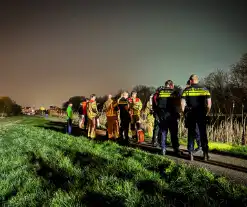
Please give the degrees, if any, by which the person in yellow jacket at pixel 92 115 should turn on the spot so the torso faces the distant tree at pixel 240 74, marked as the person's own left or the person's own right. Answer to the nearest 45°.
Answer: approximately 90° to the person's own left

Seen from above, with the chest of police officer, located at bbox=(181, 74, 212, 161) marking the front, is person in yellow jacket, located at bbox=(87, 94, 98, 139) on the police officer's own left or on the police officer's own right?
on the police officer's own left

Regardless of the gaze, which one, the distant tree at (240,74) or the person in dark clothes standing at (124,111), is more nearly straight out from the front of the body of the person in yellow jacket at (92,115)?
the person in dark clothes standing

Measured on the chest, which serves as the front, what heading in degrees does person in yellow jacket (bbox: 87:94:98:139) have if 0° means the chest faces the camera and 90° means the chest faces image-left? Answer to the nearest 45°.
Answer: approximately 315°

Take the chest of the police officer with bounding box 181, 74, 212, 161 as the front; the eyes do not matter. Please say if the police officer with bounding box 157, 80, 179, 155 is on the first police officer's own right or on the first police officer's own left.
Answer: on the first police officer's own left

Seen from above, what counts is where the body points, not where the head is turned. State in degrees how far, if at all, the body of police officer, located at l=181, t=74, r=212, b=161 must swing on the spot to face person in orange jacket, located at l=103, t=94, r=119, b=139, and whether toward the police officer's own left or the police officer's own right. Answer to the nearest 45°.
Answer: approximately 45° to the police officer's own left

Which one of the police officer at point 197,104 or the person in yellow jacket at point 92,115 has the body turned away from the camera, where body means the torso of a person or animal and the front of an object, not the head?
the police officer

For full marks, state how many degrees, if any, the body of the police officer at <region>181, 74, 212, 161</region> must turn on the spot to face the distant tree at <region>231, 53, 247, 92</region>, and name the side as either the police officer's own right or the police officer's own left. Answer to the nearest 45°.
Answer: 0° — they already face it

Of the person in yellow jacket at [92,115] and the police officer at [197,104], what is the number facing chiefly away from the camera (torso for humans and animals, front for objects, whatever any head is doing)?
1

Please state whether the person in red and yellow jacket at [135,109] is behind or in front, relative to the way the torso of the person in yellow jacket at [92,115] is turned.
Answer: in front

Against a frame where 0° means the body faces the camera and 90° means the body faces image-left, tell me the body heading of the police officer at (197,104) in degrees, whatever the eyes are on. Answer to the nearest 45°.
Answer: approximately 180°
